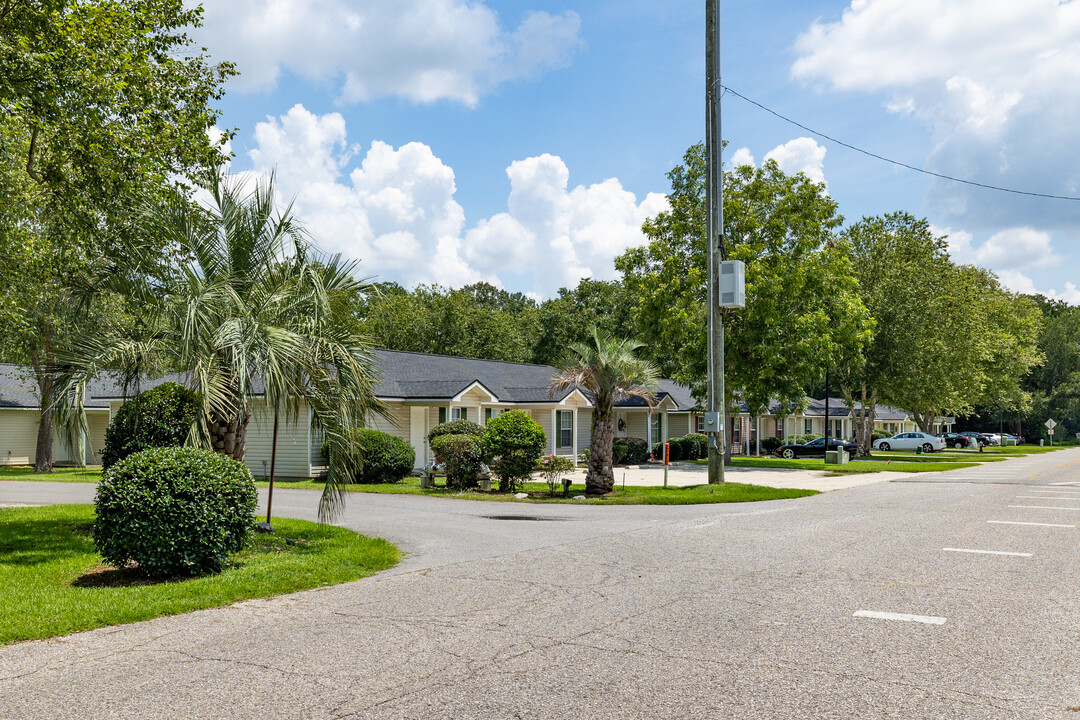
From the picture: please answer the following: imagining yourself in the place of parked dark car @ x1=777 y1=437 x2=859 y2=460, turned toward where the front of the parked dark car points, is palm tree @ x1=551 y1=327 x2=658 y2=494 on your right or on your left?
on your left

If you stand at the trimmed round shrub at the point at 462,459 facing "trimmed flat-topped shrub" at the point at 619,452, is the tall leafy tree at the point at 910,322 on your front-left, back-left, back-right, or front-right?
front-right

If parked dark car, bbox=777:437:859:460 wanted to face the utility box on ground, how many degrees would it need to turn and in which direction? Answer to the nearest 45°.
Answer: approximately 90° to its left

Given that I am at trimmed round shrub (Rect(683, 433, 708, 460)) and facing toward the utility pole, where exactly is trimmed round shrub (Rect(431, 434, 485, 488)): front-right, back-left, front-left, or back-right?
front-right

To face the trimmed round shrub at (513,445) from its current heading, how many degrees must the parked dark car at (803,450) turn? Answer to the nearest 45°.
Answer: approximately 90° to its left

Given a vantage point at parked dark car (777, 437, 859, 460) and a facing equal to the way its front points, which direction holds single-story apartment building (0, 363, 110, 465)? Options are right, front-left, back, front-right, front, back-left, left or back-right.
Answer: front-left

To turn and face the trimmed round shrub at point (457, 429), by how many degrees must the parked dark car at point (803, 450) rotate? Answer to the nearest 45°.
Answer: approximately 90° to its left

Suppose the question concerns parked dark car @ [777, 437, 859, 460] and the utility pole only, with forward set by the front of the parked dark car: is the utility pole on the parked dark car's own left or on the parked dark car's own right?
on the parked dark car's own left

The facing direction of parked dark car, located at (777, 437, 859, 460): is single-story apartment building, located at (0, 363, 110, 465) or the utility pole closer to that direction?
the single-story apartment building

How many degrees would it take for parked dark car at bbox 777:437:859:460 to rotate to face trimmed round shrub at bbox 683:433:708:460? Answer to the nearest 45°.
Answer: approximately 45° to its left

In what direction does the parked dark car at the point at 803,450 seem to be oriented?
to the viewer's left

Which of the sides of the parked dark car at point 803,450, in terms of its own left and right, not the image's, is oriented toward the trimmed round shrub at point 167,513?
left

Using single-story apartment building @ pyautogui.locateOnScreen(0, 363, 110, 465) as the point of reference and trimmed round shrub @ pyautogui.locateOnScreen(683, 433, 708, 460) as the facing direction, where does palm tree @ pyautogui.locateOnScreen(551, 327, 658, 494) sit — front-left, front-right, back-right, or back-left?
front-right
